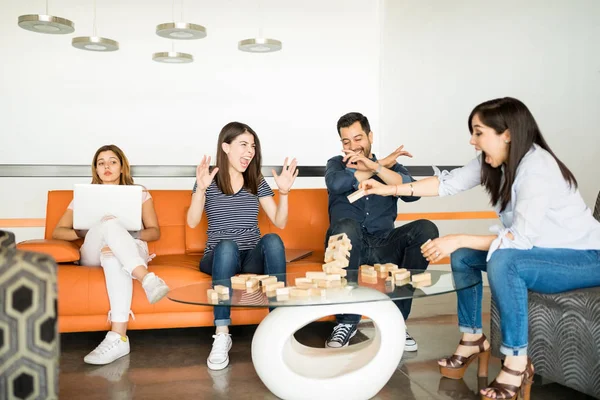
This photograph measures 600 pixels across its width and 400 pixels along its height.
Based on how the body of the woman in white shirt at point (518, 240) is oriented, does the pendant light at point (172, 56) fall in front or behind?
in front

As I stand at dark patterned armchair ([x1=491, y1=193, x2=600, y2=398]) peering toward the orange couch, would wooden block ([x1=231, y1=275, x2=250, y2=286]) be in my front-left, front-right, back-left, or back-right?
front-left

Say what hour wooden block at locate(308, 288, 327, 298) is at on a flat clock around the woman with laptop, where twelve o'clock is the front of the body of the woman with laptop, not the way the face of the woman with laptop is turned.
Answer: The wooden block is roughly at 11 o'clock from the woman with laptop.

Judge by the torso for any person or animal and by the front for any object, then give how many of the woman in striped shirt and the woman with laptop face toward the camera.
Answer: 2

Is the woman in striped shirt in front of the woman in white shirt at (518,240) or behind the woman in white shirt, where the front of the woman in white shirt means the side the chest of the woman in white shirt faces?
in front

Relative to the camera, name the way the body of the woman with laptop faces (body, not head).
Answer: toward the camera

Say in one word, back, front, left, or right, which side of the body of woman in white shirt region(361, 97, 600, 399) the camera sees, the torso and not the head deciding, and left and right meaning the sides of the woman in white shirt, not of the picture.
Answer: left

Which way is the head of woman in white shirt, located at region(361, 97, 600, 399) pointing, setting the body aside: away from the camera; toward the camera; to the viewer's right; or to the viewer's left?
to the viewer's left

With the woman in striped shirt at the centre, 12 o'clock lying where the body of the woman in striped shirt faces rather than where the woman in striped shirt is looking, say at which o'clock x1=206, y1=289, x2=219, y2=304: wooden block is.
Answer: The wooden block is roughly at 12 o'clock from the woman in striped shirt.

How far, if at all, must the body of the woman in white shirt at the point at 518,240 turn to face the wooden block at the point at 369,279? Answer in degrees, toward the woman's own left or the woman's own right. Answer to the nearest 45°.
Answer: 0° — they already face it

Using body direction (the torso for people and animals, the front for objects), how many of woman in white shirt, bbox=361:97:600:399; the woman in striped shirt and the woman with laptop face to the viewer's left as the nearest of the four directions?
1
